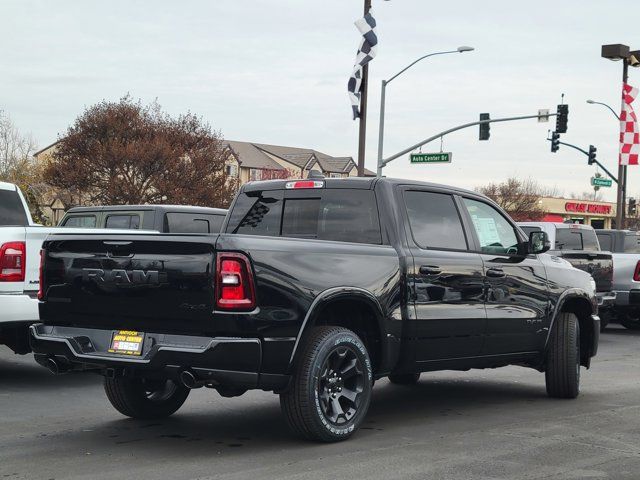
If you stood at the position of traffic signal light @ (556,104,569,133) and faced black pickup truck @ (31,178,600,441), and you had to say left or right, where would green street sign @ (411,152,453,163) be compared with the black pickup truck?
right

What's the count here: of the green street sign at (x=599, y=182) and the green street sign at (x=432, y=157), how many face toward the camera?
2

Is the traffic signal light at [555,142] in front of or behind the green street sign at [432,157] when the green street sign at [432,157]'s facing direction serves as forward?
behind

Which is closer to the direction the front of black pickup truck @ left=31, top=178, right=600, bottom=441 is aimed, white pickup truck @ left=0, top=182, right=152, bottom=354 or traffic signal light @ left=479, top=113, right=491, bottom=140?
the traffic signal light

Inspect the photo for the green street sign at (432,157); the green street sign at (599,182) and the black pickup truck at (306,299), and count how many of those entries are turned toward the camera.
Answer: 2

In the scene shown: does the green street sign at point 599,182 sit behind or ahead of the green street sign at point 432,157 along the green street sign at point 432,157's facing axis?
behind

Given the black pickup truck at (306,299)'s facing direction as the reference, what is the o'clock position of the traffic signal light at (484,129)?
The traffic signal light is roughly at 11 o'clock from the black pickup truck.

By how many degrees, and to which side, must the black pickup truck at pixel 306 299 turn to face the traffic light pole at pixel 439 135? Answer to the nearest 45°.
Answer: approximately 45° to its left

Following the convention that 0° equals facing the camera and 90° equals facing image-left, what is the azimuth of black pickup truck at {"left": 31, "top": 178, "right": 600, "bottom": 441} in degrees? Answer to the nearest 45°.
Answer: approximately 225°

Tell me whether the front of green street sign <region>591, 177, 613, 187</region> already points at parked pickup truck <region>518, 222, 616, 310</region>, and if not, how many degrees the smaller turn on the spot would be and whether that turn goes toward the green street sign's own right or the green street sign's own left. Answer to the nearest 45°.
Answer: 0° — it already faces it
